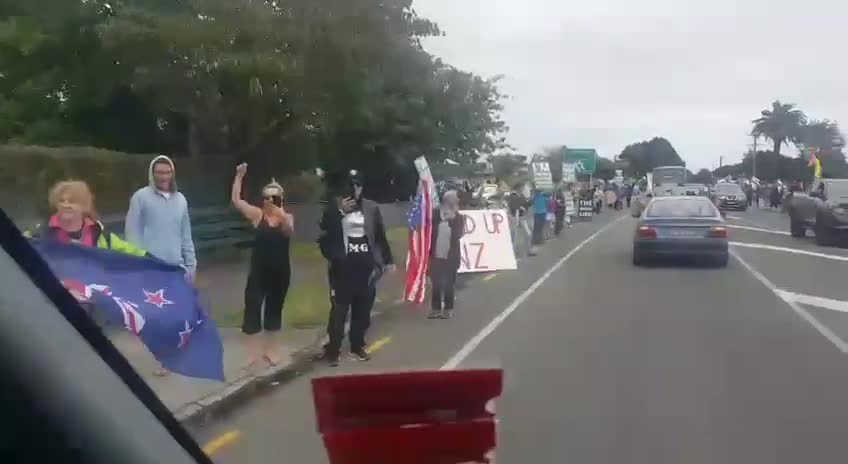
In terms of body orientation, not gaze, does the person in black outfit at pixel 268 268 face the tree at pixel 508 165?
no

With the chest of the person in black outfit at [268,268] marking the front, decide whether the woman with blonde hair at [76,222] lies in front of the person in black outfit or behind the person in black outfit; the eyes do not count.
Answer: in front

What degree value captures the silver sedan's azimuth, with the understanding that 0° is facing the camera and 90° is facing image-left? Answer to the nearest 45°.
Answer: approximately 180°

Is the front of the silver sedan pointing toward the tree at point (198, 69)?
no

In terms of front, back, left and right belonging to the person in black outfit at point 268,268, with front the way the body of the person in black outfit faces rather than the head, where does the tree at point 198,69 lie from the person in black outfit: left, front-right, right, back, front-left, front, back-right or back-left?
back

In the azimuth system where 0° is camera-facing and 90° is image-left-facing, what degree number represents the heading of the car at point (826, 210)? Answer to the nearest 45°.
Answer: approximately 45°

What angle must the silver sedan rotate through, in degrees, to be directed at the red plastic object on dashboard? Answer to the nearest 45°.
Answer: approximately 180°

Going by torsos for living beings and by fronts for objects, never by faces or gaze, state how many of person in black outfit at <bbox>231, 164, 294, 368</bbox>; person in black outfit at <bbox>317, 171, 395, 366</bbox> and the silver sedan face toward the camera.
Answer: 2

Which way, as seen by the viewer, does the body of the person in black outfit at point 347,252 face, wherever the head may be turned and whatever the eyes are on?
toward the camera

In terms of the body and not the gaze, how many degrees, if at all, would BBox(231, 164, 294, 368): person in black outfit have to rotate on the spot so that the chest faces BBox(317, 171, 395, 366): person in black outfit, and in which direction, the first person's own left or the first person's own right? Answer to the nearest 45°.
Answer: approximately 135° to the first person's own left

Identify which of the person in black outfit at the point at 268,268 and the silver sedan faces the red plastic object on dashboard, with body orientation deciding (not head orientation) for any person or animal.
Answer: the person in black outfit

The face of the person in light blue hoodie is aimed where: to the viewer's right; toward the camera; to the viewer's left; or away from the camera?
toward the camera

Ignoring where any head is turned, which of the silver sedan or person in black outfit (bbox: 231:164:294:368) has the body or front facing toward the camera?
the person in black outfit

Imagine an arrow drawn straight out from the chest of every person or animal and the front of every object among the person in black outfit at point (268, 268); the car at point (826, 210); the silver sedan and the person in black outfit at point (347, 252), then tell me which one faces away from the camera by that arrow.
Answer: the silver sedan

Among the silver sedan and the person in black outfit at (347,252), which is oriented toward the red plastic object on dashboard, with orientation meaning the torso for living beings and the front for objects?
the person in black outfit

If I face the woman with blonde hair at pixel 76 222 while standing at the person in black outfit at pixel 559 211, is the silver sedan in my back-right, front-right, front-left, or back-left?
front-left

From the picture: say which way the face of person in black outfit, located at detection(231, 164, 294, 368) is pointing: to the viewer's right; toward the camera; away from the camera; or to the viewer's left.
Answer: toward the camera

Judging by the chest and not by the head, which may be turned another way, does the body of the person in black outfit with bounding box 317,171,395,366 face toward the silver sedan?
no
